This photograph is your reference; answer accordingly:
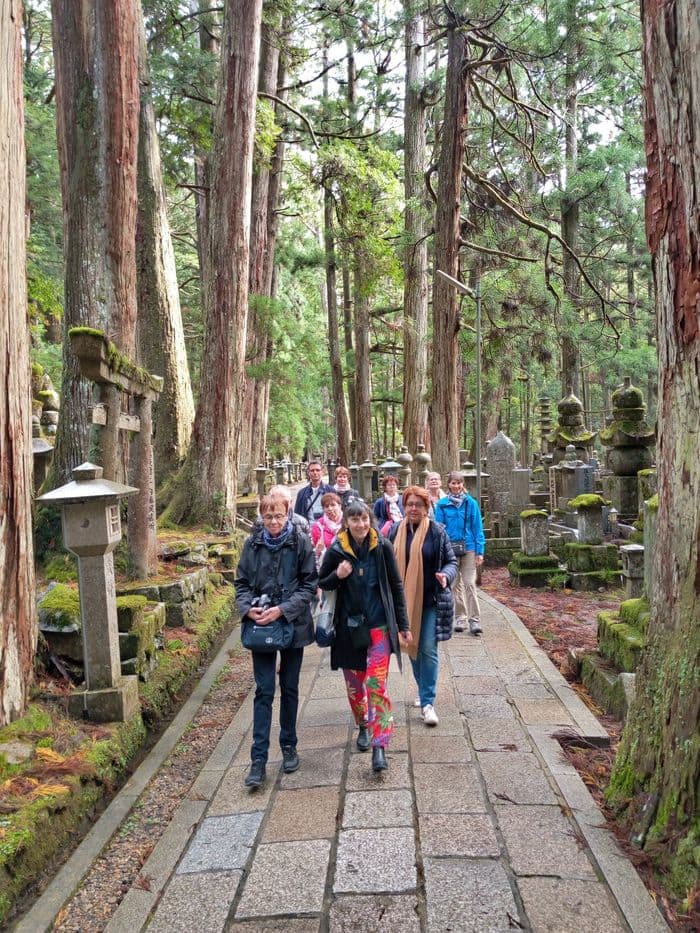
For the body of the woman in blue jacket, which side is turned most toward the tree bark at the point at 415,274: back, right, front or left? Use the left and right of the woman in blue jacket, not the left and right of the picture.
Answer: back

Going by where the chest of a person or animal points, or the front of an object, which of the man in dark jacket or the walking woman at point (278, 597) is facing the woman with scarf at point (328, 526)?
the man in dark jacket

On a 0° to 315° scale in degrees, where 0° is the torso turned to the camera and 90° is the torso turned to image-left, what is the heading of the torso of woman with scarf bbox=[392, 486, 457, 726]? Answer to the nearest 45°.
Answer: approximately 0°

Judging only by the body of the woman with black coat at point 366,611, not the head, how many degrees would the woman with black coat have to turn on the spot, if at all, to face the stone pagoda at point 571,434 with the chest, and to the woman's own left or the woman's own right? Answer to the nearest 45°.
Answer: approximately 180°

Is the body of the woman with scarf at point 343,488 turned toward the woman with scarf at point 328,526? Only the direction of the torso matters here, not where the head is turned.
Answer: yes

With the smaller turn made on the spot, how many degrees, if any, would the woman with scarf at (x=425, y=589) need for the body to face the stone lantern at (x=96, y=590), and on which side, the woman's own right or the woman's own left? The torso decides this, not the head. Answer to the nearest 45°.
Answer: approximately 90° to the woman's own right

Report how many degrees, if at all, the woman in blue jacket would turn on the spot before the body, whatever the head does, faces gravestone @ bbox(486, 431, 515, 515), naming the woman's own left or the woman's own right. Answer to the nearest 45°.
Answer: approximately 180°

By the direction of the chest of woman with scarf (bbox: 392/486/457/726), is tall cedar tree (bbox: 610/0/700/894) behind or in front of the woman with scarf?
in front

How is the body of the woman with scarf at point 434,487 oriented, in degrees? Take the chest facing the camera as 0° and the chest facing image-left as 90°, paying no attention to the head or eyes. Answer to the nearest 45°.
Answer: approximately 0°
